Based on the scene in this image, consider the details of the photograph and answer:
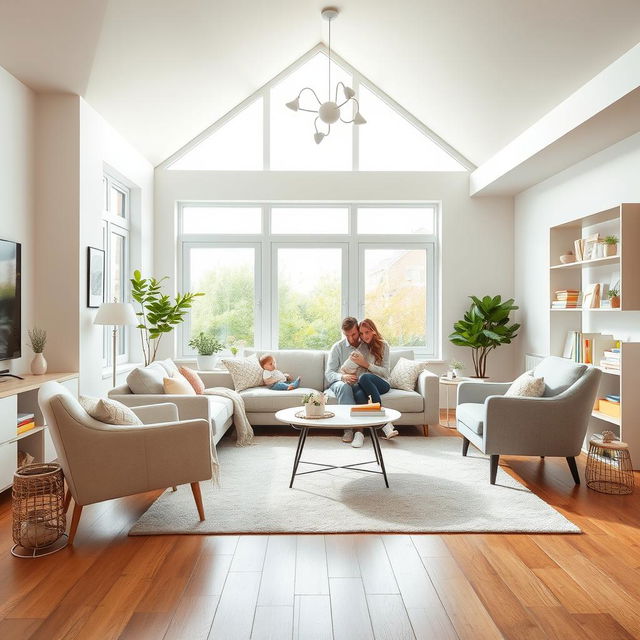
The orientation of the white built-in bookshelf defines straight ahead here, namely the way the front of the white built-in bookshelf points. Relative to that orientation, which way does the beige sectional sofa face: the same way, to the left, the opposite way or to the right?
to the left

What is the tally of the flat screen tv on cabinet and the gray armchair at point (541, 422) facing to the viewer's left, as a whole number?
1

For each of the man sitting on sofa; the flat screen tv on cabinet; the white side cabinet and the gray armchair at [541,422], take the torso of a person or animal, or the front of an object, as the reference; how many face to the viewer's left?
1

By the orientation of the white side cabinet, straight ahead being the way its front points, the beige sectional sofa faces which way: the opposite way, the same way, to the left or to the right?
to the right

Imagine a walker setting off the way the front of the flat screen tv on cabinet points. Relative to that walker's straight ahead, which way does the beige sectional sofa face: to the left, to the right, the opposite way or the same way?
to the right

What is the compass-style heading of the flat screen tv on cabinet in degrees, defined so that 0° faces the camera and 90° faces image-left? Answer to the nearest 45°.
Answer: approximately 315°

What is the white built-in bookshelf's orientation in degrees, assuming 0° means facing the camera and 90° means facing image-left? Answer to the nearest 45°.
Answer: approximately 45°

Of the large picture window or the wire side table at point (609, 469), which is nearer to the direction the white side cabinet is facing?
the wire side table

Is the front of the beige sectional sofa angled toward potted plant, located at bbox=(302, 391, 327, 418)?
yes

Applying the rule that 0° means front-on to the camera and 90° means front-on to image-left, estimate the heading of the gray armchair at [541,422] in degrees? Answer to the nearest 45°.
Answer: approximately 90°

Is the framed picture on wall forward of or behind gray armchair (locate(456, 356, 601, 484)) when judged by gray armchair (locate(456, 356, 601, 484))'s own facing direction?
forward

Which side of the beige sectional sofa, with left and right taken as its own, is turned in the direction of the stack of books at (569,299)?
left

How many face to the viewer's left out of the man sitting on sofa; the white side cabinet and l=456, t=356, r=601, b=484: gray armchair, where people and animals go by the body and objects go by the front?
1

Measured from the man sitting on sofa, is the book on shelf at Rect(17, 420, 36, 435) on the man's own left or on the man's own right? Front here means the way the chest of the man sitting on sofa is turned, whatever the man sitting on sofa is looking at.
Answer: on the man's own right

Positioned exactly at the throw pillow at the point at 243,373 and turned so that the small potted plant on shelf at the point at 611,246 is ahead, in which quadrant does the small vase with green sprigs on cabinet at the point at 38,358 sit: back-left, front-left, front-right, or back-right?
back-right
